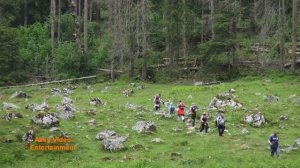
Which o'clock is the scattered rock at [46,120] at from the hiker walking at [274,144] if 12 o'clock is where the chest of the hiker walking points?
The scattered rock is roughly at 11 o'clock from the hiker walking.

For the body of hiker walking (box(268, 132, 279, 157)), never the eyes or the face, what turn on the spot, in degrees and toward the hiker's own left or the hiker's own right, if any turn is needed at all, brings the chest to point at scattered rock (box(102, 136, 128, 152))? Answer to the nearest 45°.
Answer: approximately 45° to the hiker's own left

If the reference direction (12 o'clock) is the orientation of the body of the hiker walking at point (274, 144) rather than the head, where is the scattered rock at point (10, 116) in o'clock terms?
The scattered rock is roughly at 11 o'clock from the hiker walking.

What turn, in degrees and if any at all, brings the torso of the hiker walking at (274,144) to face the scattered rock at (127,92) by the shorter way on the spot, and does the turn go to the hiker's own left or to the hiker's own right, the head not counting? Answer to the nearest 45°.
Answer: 0° — they already face it

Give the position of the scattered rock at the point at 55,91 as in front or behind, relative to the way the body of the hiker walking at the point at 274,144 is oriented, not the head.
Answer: in front

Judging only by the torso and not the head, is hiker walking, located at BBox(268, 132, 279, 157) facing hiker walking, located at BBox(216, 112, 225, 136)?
yes

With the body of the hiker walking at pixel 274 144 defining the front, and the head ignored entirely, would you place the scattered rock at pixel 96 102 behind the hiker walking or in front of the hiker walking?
in front

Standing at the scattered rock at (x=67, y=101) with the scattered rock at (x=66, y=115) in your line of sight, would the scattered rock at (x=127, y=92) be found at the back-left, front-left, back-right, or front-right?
back-left

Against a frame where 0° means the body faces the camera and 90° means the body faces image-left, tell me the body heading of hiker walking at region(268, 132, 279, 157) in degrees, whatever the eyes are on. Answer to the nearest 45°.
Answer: approximately 135°
